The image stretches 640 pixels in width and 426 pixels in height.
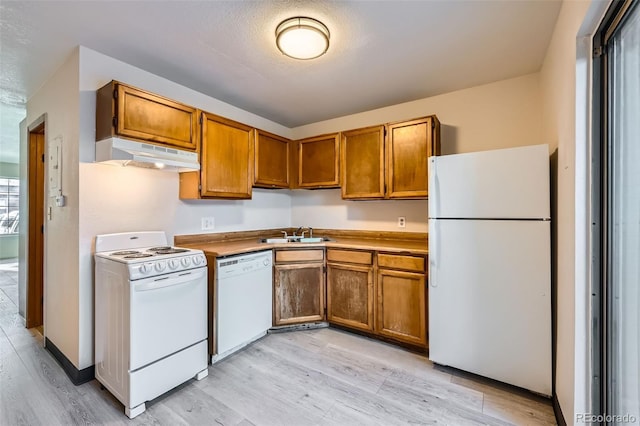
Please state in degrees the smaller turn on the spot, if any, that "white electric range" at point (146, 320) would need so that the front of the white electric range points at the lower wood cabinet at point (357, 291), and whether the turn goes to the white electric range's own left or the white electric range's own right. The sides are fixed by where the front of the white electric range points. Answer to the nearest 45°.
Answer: approximately 45° to the white electric range's own left

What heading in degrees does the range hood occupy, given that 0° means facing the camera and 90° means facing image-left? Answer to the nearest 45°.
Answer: approximately 315°

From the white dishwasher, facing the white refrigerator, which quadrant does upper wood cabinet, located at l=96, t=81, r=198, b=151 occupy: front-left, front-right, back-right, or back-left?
back-right

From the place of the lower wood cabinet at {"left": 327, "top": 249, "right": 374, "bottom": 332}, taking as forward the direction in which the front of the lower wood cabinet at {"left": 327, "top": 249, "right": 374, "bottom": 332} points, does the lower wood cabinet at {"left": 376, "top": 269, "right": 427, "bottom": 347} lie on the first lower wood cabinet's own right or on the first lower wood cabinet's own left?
on the first lower wood cabinet's own left

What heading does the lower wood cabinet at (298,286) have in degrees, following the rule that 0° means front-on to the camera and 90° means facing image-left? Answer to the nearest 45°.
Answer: approximately 0°
